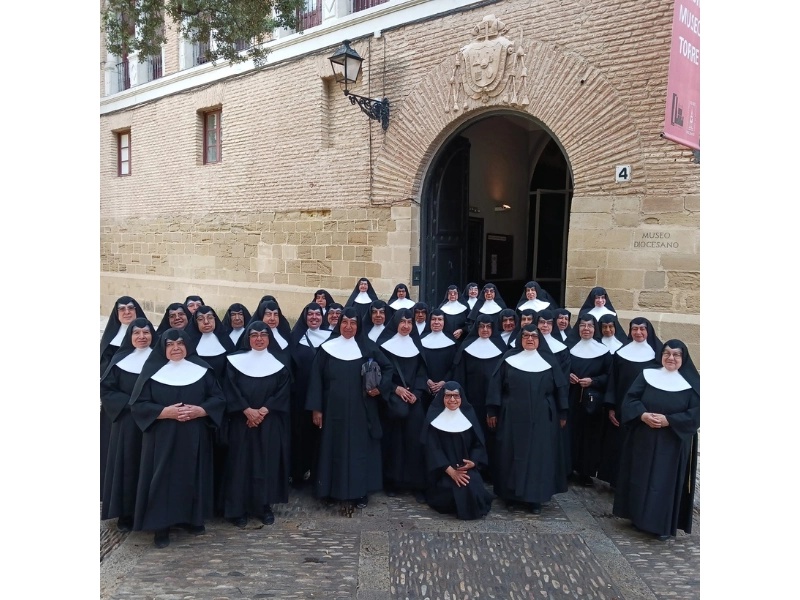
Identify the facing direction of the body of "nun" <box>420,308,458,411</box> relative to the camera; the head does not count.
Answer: toward the camera

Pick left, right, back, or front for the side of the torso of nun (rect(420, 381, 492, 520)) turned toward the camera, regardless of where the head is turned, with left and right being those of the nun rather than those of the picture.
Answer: front

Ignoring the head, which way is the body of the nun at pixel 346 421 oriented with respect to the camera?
toward the camera

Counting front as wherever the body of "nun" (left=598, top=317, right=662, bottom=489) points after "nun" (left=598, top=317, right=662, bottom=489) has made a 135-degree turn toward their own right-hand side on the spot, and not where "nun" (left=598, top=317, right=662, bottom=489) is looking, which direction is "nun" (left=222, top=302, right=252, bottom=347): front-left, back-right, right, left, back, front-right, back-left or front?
front-left

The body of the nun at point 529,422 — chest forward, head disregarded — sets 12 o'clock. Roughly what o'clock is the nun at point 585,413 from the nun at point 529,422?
the nun at point 585,413 is roughly at 7 o'clock from the nun at point 529,422.

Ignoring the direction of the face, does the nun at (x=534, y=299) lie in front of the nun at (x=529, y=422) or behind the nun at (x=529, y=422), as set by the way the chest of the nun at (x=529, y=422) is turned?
behind

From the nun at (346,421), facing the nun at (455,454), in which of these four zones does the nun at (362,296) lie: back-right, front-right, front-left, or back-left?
back-left

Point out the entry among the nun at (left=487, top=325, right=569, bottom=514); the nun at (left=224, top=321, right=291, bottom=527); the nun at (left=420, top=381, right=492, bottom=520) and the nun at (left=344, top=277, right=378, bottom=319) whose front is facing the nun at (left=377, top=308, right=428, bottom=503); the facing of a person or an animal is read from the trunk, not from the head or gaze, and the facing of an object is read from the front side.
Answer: the nun at (left=344, top=277, right=378, bottom=319)

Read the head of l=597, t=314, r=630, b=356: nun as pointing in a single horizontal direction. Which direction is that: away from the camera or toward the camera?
toward the camera

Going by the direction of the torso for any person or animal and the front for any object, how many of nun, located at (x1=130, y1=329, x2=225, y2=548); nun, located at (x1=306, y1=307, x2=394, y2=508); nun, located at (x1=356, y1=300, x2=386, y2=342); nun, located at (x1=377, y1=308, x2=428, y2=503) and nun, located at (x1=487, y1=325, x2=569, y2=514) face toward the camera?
5

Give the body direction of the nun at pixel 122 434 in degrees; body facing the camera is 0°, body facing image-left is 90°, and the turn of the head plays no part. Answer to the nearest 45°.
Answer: approximately 315°

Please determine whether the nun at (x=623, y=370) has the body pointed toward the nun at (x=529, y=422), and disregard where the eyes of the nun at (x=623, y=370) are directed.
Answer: no

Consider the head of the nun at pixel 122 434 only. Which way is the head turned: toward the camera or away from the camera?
toward the camera

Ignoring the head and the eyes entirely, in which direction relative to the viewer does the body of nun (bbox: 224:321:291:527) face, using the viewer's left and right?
facing the viewer

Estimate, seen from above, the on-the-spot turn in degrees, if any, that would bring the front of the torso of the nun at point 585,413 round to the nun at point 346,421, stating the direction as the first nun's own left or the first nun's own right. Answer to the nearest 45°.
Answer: approximately 45° to the first nun's own right

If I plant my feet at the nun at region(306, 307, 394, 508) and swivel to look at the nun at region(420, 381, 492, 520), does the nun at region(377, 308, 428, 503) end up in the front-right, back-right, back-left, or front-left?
front-left

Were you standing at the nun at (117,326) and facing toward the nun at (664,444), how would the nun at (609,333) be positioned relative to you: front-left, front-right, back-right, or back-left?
front-left

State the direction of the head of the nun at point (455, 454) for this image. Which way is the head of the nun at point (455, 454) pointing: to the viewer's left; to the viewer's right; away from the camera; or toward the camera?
toward the camera

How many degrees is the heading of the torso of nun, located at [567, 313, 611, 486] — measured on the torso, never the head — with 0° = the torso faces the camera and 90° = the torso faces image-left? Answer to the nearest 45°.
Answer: approximately 0°

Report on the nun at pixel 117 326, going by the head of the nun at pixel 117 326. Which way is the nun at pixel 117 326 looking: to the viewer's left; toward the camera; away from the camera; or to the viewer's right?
toward the camera
